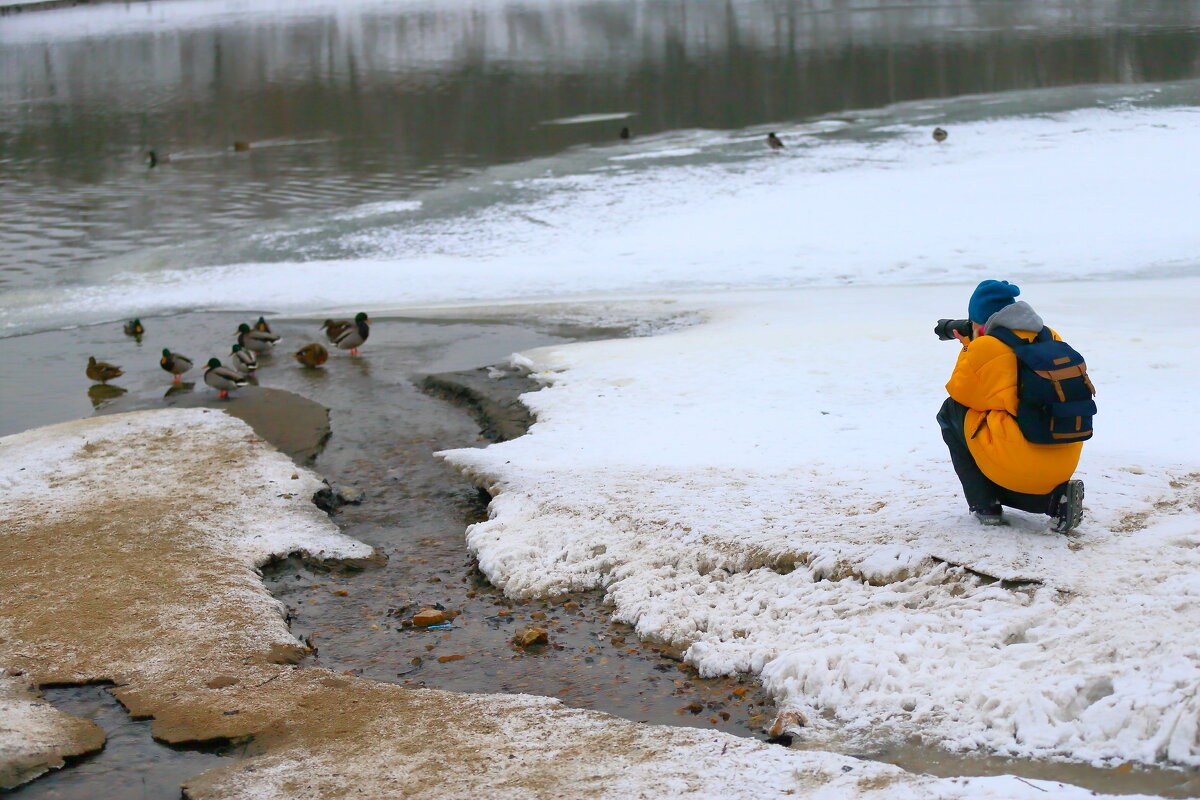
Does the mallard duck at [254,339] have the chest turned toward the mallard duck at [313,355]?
no

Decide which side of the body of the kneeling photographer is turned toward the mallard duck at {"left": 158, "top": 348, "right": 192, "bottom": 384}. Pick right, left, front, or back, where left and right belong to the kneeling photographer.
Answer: front

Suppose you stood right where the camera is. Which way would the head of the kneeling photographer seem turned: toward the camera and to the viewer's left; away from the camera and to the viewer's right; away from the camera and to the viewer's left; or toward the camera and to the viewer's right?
away from the camera and to the viewer's left

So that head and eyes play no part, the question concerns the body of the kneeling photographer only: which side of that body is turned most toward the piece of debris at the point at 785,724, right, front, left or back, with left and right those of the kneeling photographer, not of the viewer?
left

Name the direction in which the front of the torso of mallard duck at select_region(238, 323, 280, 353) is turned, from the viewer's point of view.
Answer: to the viewer's left

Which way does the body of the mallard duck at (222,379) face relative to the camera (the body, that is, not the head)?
to the viewer's left

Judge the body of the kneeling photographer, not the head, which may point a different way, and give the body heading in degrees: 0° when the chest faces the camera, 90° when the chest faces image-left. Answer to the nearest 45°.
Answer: approximately 135°

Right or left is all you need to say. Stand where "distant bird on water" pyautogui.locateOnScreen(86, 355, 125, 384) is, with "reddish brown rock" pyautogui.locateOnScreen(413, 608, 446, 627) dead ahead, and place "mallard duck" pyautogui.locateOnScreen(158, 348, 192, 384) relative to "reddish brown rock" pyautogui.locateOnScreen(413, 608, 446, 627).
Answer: left
